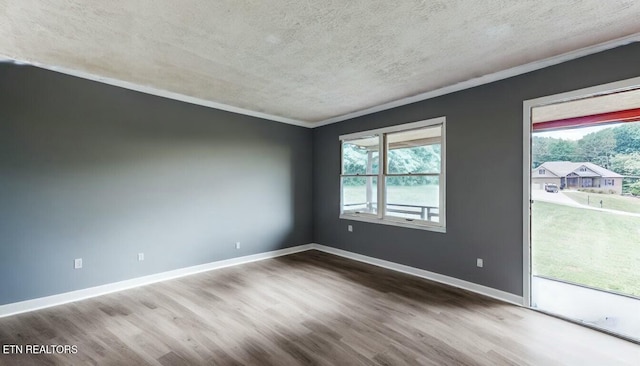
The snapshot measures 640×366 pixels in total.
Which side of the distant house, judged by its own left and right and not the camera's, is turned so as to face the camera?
front
